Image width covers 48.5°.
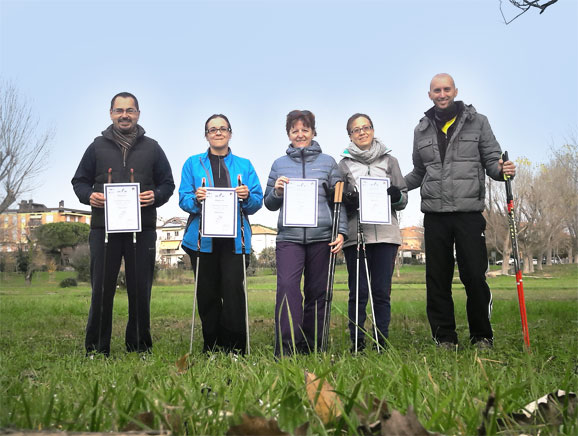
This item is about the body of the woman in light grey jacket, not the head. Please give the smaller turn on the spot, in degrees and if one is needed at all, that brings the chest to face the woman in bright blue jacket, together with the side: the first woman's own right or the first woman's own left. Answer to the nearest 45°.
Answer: approximately 90° to the first woman's own right

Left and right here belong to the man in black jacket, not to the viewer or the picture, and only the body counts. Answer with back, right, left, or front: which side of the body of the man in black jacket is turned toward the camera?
front

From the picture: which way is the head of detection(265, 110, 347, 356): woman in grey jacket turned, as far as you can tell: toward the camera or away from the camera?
toward the camera

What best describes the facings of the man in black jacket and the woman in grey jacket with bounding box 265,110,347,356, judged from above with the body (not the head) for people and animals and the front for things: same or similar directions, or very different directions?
same or similar directions

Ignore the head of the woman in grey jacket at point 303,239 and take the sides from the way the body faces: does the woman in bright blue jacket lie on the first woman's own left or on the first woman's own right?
on the first woman's own right

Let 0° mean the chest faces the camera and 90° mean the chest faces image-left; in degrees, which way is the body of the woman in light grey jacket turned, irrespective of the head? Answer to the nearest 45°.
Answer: approximately 0°

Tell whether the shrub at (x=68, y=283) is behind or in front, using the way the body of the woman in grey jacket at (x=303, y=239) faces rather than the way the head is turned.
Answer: behind

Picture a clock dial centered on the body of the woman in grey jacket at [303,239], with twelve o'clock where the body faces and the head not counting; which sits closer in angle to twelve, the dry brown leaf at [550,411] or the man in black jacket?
the dry brown leaf

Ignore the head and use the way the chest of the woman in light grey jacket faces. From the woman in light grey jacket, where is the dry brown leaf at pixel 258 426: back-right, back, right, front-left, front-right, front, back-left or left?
front

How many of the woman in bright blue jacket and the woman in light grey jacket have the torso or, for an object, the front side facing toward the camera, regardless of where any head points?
2

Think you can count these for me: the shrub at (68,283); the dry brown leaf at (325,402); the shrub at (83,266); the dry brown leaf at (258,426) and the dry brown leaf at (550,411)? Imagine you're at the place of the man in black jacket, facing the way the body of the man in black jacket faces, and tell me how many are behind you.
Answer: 2

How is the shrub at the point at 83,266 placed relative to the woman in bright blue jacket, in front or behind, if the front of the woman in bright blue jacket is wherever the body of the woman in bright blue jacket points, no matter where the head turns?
behind

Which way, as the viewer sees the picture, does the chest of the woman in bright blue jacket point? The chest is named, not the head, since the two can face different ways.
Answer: toward the camera

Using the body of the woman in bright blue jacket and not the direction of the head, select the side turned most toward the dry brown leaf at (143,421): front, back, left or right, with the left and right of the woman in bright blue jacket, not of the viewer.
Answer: front

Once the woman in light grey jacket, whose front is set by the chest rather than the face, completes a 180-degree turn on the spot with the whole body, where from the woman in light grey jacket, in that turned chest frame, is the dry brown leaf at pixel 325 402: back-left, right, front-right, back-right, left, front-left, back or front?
back

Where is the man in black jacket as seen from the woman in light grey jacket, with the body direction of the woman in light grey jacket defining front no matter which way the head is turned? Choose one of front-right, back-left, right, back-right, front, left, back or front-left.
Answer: right

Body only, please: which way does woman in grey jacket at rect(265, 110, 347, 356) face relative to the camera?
toward the camera

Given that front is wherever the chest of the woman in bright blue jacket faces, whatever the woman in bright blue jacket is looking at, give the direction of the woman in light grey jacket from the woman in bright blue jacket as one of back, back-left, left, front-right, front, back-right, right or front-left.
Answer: left

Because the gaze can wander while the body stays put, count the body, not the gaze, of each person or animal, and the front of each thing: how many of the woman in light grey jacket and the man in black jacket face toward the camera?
2

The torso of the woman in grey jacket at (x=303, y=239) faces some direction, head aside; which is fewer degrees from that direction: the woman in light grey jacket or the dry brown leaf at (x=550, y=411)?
the dry brown leaf
